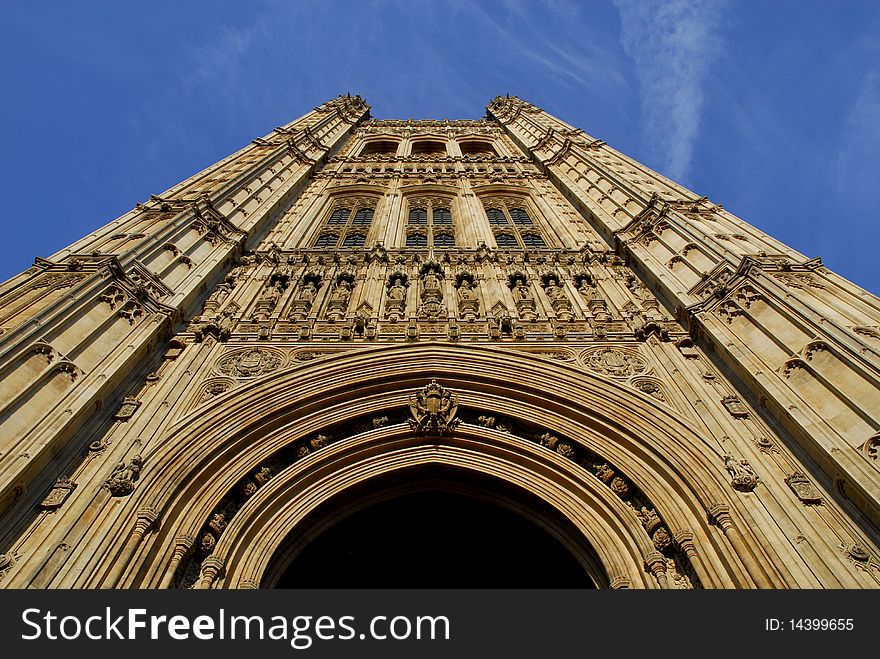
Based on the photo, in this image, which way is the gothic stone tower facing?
toward the camera
